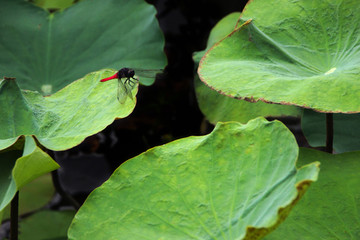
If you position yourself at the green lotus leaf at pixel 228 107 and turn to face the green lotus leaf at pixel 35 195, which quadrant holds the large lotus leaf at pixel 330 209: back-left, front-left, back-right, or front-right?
back-left

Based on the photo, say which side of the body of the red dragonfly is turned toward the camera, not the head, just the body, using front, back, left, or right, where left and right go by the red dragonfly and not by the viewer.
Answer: right
